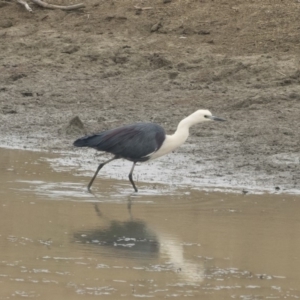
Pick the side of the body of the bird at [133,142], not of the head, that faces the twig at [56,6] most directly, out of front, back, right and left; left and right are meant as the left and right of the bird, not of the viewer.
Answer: left

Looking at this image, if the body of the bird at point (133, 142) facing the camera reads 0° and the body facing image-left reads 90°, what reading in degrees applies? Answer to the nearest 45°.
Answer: approximately 270°

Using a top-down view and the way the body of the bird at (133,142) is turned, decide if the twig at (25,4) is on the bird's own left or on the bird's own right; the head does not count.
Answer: on the bird's own left
